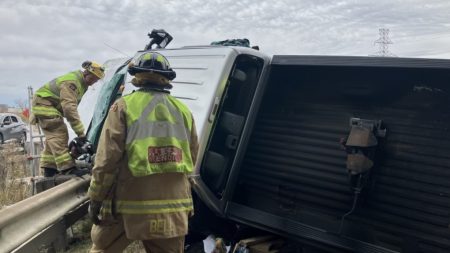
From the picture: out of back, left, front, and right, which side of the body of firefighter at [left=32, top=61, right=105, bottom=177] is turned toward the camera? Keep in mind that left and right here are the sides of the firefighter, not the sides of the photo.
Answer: right

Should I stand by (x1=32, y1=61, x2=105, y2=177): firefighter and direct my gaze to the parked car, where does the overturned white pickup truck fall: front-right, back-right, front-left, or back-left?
back-right

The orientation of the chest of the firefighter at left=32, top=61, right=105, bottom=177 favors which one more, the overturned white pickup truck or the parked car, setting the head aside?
the overturned white pickup truck

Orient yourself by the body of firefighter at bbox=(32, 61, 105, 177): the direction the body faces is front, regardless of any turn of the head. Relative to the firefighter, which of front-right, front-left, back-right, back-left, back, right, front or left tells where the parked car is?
left

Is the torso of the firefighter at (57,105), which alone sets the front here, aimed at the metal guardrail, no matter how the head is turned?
no

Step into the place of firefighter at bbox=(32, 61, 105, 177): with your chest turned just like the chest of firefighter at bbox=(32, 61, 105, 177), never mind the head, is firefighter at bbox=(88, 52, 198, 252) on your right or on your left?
on your right

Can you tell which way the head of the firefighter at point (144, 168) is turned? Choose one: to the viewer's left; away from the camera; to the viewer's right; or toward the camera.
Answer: away from the camera
